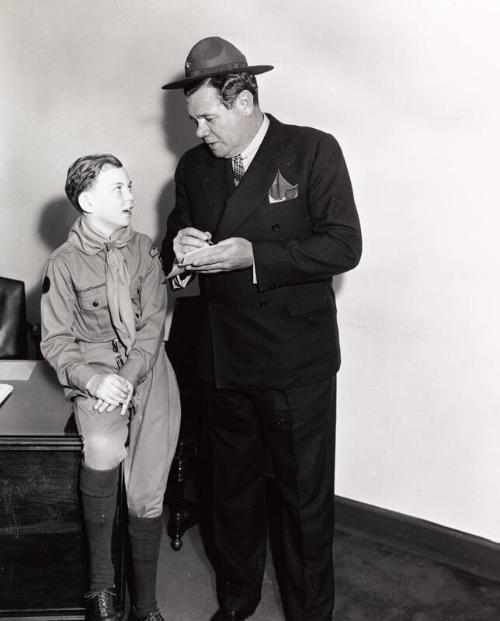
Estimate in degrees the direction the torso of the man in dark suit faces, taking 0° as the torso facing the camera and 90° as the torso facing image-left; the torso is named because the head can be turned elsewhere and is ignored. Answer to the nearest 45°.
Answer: approximately 45°

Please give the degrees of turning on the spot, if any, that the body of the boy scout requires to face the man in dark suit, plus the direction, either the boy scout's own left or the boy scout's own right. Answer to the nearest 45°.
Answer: approximately 45° to the boy scout's own left

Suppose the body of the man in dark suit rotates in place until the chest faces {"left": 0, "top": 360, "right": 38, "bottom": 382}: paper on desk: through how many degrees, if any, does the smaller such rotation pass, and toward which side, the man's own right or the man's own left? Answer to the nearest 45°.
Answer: approximately 90° to the man's own right

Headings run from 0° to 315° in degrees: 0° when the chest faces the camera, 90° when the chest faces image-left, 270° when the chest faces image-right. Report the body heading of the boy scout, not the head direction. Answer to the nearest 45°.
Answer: approximately 315°
